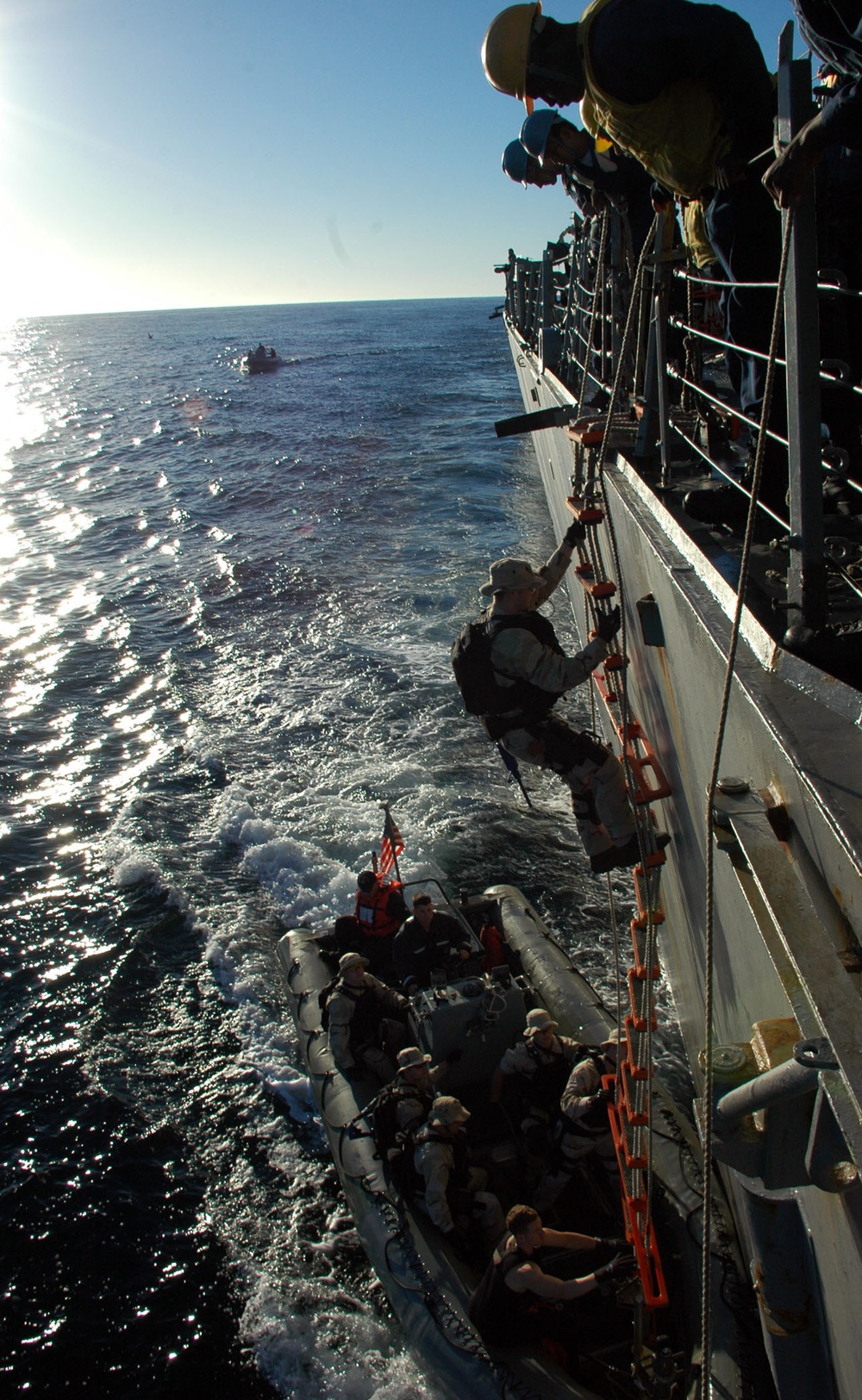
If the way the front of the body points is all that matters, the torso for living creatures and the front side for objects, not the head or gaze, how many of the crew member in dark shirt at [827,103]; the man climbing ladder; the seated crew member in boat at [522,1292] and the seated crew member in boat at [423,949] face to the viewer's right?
2

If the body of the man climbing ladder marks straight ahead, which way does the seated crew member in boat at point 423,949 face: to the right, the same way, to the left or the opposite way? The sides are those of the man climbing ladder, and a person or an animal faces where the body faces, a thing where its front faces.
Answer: to the right

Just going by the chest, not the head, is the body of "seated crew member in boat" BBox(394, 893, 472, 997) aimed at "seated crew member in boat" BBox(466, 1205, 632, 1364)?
yes

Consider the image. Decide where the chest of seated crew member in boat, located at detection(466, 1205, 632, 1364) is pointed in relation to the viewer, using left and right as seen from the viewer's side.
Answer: facing to the right of the viewer

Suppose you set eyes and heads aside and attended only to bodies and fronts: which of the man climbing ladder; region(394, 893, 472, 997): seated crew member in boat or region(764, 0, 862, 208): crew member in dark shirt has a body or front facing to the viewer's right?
the man climbing ladder

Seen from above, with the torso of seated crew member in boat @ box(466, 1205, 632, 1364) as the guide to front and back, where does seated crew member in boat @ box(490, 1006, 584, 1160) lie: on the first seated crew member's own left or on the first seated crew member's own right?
on the first seated crew member's own left

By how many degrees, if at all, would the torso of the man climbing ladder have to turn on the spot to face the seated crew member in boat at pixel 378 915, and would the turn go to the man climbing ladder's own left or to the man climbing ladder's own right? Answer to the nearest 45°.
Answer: approximately 135° to the man climbing ladder's own left

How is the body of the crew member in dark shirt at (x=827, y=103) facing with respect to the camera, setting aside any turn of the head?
to the viewer's left

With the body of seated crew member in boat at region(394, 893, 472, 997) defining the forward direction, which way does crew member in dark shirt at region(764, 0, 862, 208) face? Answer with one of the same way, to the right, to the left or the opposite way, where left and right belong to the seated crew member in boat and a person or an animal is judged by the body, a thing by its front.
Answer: to the right

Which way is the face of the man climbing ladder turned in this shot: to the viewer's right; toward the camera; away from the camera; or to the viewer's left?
to the viewer's right

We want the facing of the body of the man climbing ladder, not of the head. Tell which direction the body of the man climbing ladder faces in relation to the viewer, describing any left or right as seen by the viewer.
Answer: facing to the right of the viewer
